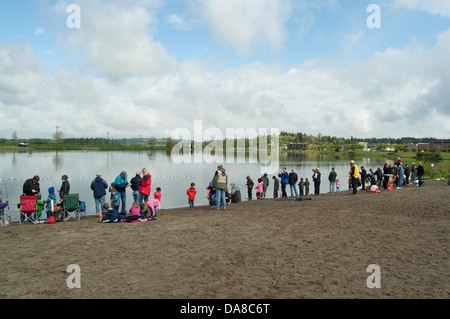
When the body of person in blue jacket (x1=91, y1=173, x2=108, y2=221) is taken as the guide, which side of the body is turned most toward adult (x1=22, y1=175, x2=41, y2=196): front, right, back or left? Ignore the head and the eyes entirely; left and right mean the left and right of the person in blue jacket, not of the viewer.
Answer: left

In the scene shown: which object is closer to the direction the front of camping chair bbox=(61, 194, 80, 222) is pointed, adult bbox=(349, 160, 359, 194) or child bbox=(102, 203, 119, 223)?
the adult

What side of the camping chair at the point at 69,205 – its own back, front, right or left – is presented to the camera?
back

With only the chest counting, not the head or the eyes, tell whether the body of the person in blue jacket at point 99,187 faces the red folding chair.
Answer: no

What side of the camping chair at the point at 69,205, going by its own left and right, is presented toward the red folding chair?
left

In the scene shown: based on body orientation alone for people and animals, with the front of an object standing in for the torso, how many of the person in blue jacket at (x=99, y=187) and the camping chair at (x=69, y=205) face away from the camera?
2

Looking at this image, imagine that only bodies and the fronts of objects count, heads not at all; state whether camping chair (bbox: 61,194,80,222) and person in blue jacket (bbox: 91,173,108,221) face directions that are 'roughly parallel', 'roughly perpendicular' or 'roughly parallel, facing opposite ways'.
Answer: roughly parallel

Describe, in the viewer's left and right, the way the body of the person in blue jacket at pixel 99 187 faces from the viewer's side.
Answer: facing away from the viewer
